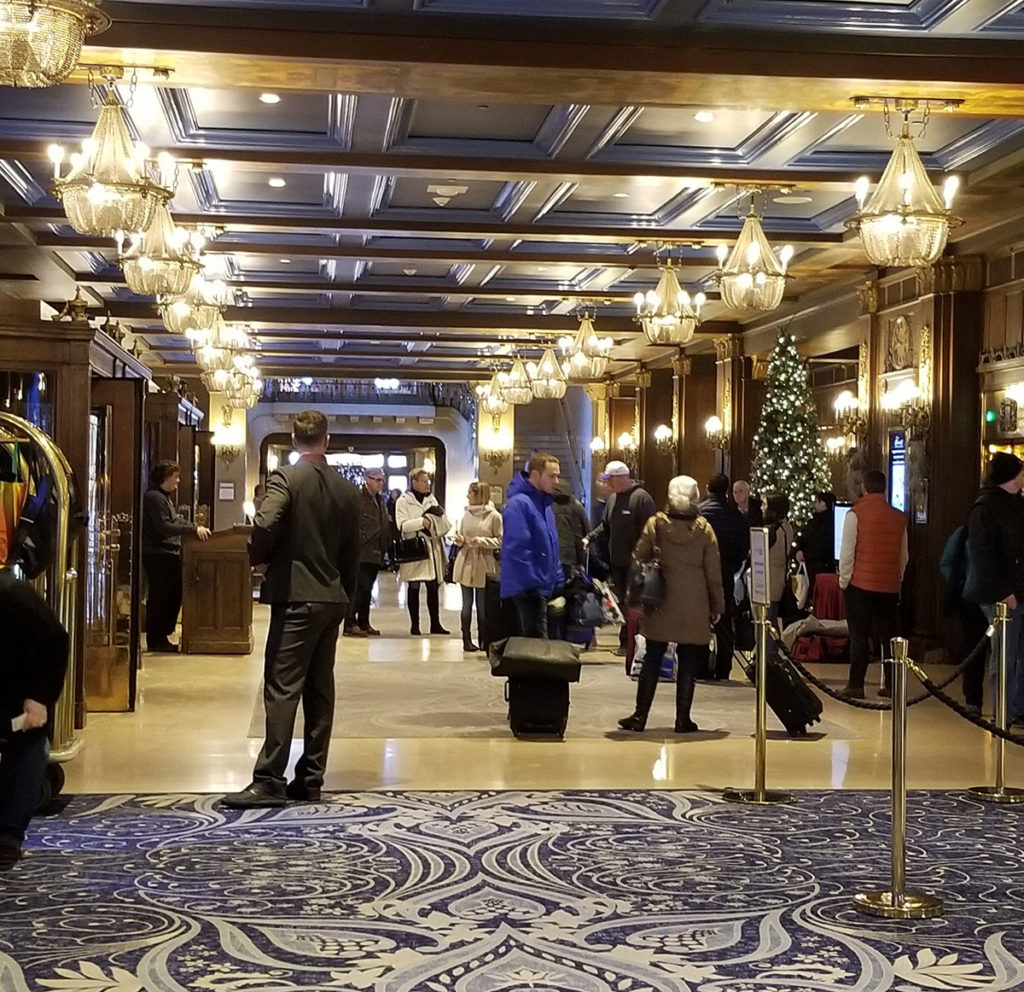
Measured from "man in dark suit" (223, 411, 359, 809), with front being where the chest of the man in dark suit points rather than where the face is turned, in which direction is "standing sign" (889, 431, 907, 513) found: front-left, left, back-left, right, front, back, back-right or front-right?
right

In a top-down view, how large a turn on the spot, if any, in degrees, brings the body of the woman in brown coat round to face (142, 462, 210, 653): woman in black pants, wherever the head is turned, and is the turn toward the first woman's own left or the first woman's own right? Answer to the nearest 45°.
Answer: approximately 45° to the first woman's own left

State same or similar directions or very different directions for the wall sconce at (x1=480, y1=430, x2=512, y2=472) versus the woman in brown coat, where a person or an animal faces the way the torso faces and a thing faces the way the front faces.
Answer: very different directions

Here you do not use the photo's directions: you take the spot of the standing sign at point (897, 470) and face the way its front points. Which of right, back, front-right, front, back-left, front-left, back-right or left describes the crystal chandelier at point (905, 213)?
front-left

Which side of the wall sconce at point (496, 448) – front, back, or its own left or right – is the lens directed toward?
front

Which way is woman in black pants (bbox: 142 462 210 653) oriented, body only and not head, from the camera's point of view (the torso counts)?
to the viewer's right

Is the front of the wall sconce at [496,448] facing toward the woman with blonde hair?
yes

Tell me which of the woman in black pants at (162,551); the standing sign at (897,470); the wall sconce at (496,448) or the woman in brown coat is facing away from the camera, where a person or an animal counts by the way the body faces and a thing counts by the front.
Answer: the woman in brown coat

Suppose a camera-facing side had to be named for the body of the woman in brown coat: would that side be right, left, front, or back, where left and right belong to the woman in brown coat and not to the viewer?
back

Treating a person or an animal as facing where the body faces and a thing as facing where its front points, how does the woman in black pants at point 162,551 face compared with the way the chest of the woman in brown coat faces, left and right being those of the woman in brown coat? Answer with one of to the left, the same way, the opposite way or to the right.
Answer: to the right

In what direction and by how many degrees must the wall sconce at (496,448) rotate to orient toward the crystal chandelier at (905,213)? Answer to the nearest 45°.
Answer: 0° — it already faces it

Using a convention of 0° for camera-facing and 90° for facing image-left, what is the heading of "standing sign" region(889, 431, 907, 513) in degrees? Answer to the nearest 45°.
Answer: approximately 45°

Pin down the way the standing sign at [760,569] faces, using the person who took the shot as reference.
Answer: facing the viewer and to the left of the viewer

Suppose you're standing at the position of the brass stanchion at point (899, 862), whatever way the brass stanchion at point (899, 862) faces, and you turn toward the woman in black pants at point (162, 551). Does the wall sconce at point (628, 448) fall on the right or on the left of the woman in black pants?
right

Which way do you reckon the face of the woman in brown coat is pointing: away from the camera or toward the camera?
away from the camera

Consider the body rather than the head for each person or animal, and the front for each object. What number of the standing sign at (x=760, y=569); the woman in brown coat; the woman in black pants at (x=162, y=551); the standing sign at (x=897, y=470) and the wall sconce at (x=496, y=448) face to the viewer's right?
1

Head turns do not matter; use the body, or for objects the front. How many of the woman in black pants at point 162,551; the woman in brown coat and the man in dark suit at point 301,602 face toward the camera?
0

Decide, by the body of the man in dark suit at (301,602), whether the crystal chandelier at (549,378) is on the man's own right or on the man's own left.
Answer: on the man's own right
